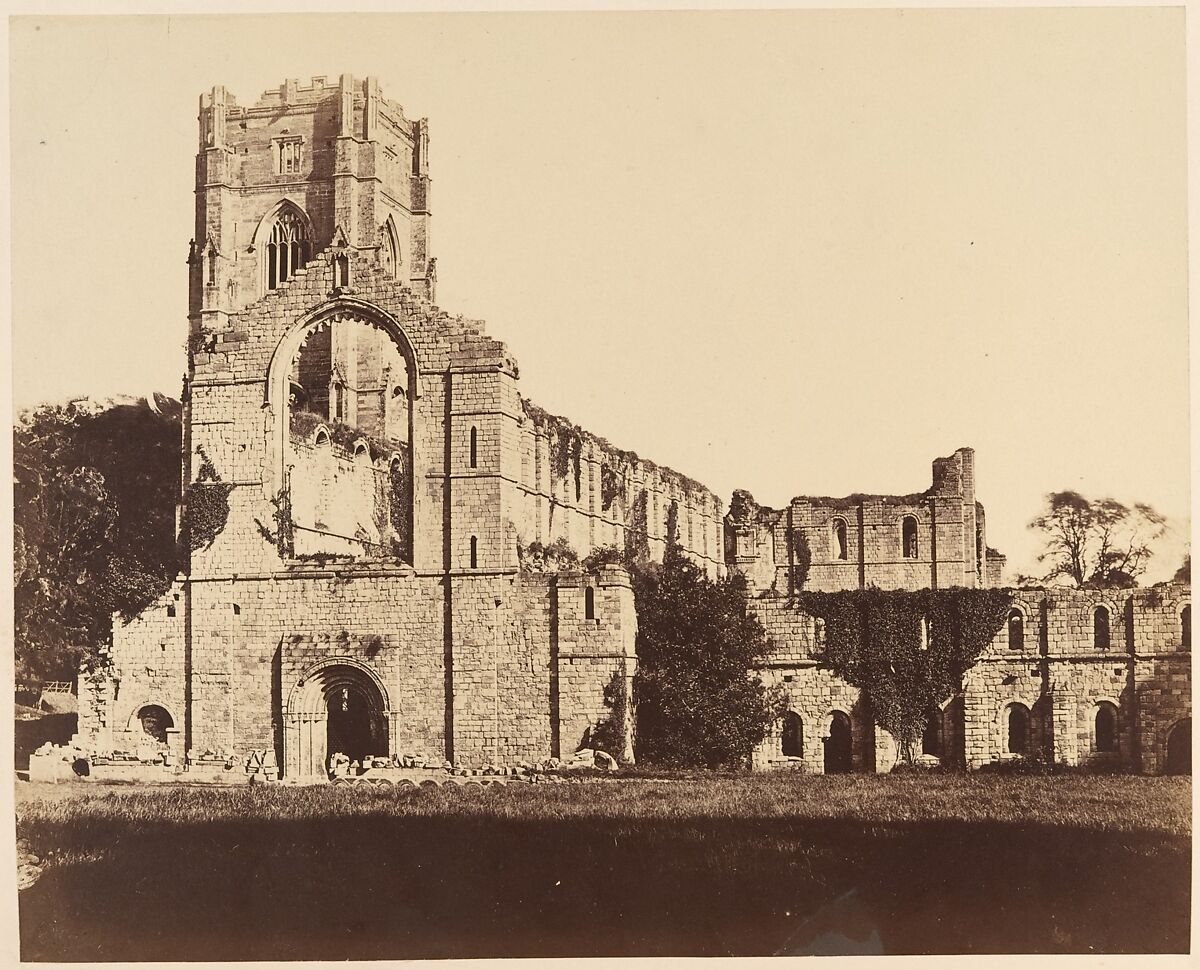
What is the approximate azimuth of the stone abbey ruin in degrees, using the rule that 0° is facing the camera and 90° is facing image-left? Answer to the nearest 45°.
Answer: approximately 0°
